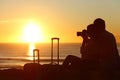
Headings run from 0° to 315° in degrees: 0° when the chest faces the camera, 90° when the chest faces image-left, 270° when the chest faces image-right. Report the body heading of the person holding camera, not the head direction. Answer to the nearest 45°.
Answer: approximately 90°
